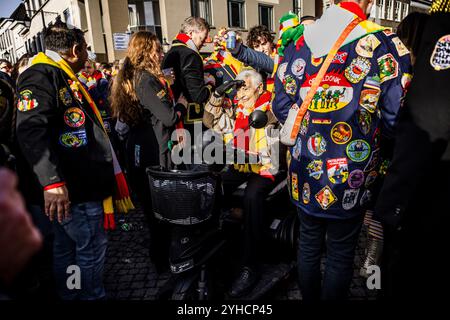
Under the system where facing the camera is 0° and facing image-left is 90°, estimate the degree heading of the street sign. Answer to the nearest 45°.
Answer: approximately 0°

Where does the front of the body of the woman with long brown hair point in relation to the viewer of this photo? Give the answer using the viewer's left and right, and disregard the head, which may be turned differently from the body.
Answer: facing to the right of the viewer

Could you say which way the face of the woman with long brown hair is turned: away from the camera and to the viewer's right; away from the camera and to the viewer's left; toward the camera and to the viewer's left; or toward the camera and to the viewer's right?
away from the camera and to the viewer's right

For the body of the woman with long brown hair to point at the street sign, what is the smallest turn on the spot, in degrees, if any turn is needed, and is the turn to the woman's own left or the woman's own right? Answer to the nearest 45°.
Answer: approximately 90° to the woman's own left

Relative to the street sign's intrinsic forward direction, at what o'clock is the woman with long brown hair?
The woman with long brown hair is roughly at 12 o'clock from the street sign.
